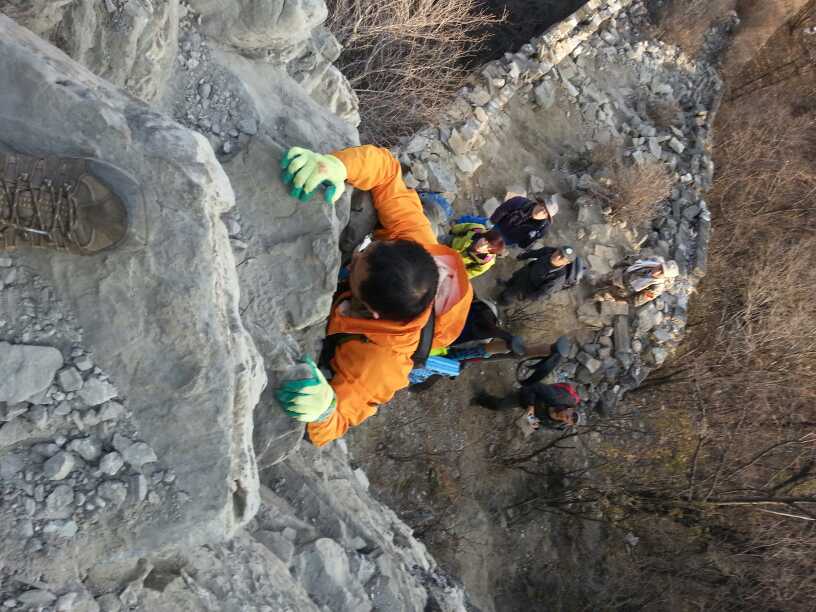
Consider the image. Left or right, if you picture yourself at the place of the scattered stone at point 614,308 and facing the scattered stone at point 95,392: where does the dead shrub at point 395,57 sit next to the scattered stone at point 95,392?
right

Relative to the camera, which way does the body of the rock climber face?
to the viewer's left

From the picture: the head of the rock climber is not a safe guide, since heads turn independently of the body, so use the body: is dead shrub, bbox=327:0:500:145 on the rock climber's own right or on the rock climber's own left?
on the rock climber's own right

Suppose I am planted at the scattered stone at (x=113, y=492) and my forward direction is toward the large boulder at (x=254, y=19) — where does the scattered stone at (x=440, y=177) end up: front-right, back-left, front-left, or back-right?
front-right

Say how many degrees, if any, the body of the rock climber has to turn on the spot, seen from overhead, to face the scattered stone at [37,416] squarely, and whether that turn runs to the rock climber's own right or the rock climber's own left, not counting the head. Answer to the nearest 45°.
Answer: approximately 45° to the rock climber's own left

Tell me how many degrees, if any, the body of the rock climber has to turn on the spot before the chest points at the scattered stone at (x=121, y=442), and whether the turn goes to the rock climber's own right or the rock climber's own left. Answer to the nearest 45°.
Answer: approximately 45° to the rock climber's own left

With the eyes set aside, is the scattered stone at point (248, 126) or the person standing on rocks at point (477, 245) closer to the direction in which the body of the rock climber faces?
the scattered stone

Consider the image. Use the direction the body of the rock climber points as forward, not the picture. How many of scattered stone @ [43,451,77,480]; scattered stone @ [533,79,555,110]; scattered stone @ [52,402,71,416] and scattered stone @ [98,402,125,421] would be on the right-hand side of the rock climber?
1
